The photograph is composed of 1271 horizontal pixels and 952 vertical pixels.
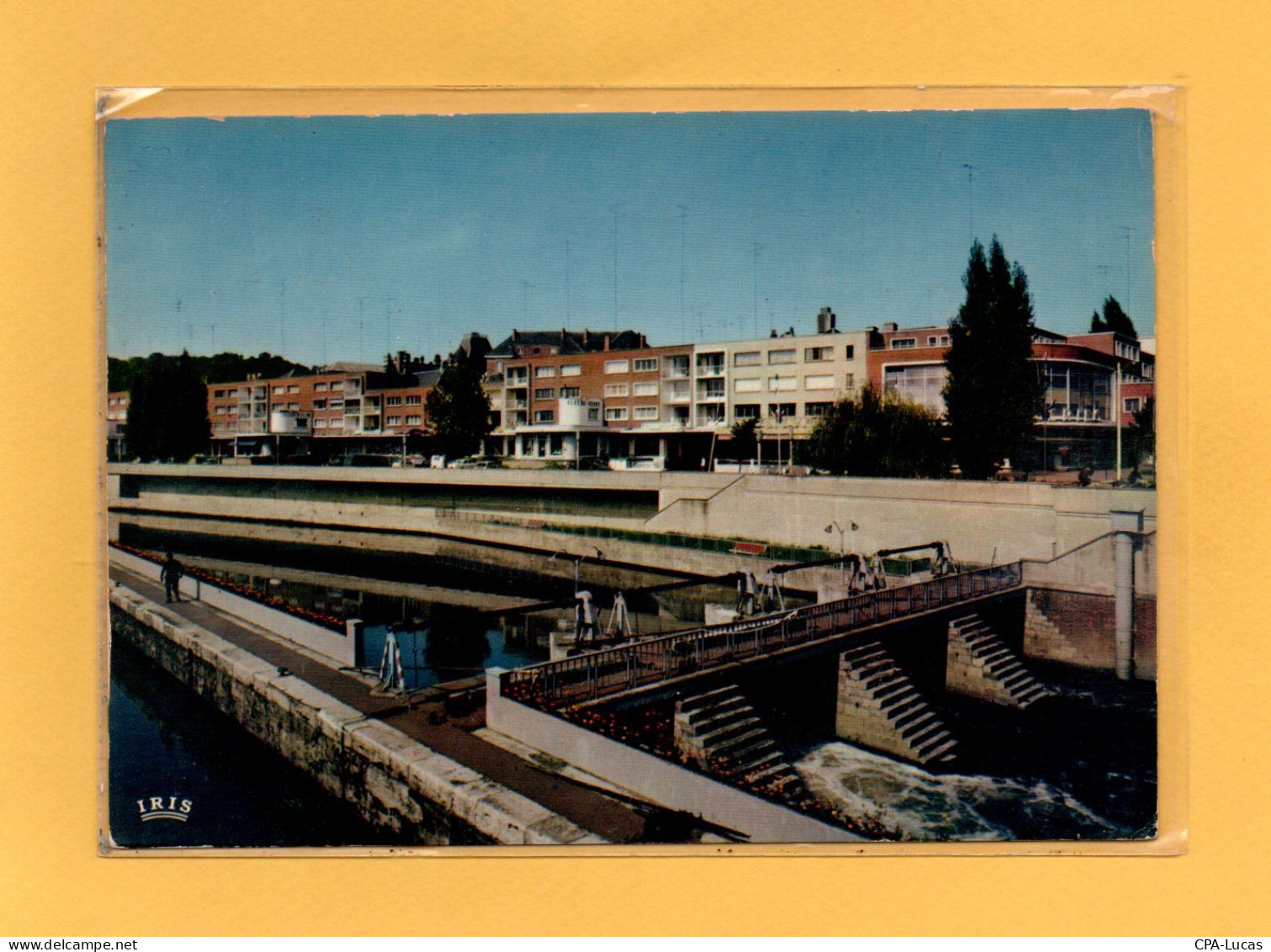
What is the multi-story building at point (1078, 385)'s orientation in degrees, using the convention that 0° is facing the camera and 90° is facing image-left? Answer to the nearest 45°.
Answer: approximately 0°

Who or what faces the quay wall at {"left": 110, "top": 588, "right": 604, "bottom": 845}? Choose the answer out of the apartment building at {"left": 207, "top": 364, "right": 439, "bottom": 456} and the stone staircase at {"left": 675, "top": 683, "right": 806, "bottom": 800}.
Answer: the apartment building

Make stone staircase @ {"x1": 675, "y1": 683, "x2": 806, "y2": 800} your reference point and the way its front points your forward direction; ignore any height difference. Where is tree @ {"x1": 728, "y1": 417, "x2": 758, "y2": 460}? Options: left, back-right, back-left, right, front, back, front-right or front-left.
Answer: back-left

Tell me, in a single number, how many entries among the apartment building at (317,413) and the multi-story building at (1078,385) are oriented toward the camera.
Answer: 2

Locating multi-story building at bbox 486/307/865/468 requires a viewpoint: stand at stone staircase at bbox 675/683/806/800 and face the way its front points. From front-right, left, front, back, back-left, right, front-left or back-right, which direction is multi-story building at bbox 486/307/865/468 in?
back-left
